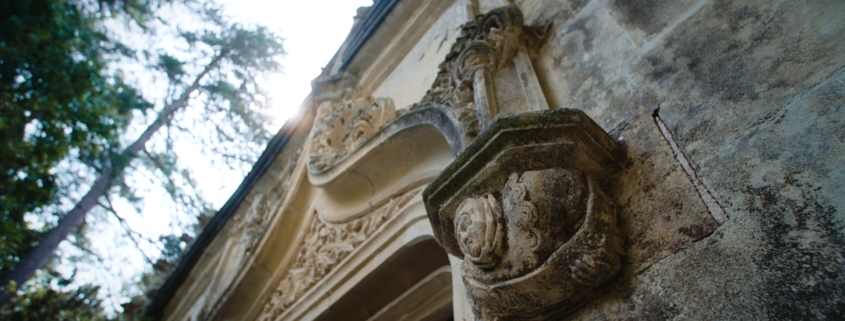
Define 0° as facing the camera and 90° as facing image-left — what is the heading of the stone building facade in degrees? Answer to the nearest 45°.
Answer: approximately 45°
